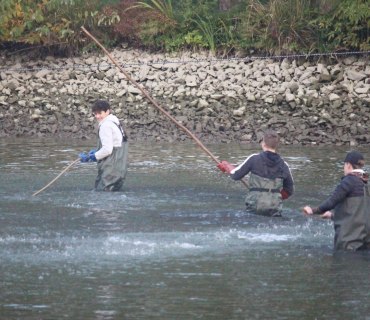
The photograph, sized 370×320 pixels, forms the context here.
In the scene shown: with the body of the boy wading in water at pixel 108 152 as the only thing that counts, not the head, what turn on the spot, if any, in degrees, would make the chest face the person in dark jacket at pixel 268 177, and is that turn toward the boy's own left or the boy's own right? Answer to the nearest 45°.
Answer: approximately 135° to the boy's own left

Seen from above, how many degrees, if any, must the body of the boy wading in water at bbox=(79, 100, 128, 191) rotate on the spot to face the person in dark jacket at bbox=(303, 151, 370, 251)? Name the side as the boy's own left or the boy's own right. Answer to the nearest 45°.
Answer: approximately 135° to the boy's own left

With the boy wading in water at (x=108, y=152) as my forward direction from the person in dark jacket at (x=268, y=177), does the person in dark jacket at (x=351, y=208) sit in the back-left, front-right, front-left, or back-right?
back-left

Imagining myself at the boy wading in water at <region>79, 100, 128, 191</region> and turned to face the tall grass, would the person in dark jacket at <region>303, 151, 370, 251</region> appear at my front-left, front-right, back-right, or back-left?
back-right

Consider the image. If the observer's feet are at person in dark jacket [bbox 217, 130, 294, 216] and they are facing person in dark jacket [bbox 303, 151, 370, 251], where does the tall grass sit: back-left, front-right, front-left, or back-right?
back-left
